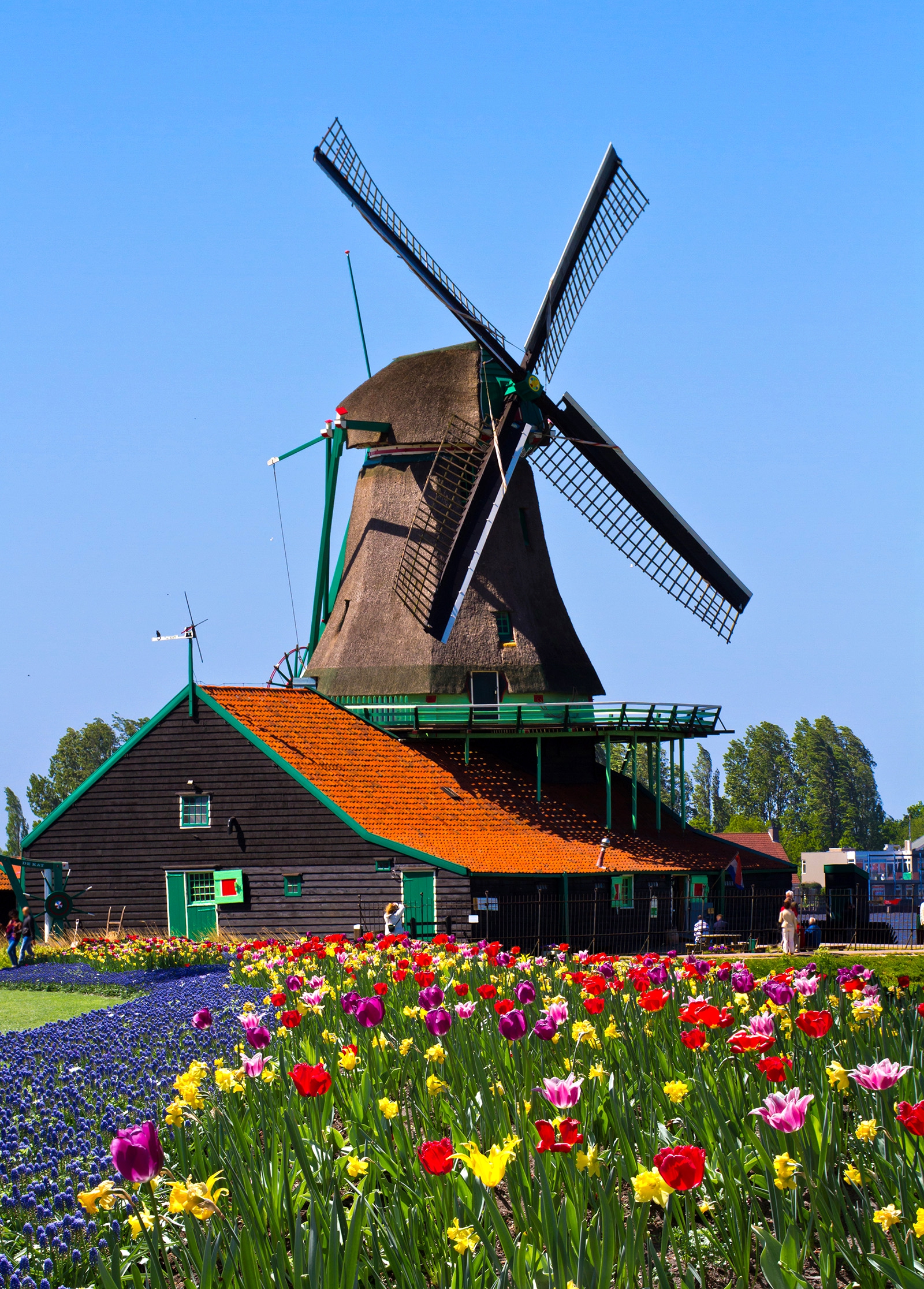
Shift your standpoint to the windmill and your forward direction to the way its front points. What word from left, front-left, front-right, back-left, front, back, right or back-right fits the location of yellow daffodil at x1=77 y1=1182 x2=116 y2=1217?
front-right

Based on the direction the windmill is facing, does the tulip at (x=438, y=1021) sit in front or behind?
in front

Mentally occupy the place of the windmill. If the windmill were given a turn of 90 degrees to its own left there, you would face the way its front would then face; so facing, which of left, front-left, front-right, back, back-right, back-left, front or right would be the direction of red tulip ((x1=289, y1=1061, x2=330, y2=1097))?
back-right

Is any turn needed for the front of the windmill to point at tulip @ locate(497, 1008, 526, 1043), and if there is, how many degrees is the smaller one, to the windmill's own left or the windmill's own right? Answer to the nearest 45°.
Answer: approximately 45° to the windmill's own right

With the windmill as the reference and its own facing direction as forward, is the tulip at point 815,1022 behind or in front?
in front

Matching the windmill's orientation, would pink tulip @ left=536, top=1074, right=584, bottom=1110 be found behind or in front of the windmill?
in front

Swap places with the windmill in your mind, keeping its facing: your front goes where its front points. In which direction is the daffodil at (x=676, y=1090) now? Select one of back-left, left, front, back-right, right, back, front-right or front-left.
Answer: front-right

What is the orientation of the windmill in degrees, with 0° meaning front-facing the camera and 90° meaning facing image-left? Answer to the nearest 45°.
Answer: approximately 315°

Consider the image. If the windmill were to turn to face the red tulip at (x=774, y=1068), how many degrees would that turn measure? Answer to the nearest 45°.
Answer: approximately 45° to its right
